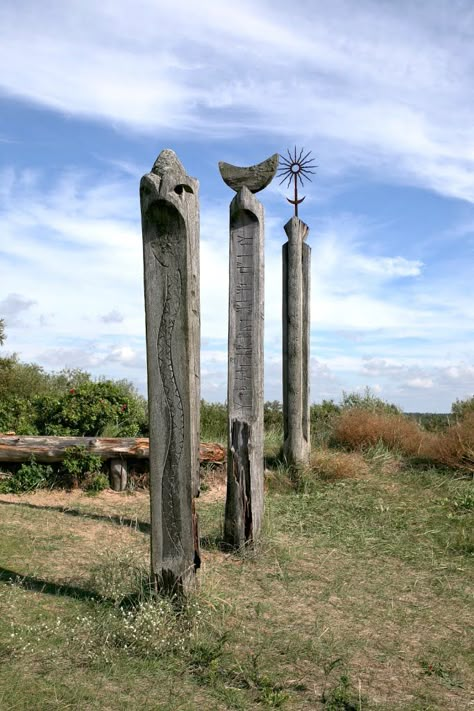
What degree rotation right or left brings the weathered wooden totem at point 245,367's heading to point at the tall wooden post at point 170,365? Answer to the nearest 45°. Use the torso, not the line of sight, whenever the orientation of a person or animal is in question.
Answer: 0° — it already faces it

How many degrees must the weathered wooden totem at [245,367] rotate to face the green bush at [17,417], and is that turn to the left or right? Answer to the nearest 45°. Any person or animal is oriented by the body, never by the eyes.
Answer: approximately 135° to its right

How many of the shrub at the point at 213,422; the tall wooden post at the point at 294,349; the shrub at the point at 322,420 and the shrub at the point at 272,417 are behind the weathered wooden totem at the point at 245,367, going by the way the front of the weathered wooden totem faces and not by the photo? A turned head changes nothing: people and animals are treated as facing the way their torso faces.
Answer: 4

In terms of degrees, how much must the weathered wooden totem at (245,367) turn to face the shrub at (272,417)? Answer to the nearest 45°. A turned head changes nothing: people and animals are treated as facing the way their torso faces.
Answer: approximately 180°

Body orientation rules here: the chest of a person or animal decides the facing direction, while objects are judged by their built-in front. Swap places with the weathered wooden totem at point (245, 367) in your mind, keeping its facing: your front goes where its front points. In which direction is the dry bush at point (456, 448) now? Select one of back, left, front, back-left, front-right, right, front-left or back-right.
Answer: back-left

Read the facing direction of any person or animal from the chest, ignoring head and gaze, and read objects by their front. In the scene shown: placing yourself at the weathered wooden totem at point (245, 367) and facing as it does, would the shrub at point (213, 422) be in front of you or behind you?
behind

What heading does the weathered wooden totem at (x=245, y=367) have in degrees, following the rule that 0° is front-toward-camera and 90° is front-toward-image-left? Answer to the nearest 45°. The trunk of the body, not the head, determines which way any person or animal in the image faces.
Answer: approximately 0°

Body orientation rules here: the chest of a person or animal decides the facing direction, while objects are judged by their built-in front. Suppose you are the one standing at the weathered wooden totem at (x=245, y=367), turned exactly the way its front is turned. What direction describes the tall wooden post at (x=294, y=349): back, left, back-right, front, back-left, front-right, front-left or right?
back

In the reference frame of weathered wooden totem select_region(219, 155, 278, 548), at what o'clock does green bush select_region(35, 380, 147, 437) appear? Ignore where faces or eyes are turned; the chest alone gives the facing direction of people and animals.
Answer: The green bush is roughly at 5 o'clock from the weathered wooden totem.

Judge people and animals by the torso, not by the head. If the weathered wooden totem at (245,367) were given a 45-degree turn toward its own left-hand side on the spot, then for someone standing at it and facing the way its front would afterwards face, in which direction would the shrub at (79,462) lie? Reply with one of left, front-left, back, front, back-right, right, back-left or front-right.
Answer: back

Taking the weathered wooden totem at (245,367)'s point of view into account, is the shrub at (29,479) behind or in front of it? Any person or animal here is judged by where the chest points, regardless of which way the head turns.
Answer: behind

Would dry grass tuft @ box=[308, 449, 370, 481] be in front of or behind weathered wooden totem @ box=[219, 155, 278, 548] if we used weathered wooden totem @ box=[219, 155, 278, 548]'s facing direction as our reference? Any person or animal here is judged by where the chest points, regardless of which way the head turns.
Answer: behind

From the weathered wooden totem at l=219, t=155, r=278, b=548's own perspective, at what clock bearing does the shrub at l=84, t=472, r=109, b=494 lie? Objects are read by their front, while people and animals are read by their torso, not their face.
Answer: The shrub is roughly at 5 o'clock from the weathered wooden totem.
